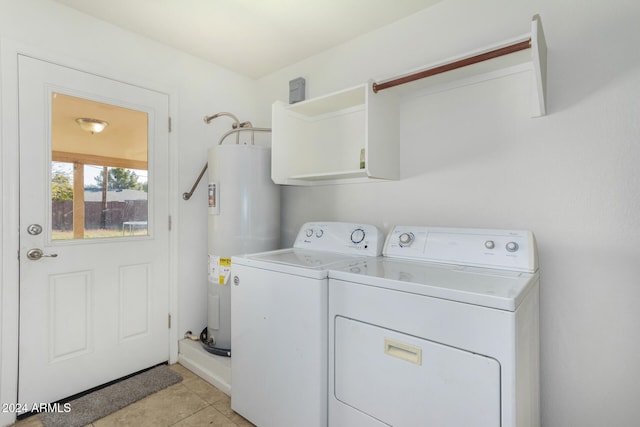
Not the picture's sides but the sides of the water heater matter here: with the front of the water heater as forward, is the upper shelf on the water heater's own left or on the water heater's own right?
on the water heater's own left

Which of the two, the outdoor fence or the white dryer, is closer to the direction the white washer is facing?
the outdoor fence

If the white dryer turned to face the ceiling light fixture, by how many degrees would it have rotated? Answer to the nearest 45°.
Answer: approximately 45° to its right

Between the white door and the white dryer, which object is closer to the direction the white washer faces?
the white door

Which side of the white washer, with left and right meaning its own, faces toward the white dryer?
left

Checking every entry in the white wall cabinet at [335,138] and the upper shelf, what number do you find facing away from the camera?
0

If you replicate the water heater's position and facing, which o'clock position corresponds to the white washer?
The white washer is roughly at 10 o'clock from the water heater.

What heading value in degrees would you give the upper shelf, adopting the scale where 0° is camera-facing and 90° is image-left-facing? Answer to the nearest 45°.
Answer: approximately 45°

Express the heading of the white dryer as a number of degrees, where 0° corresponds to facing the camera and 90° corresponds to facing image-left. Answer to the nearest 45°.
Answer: approximately 45°

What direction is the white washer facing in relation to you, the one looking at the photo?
facing the viewer and to the left of the viewer

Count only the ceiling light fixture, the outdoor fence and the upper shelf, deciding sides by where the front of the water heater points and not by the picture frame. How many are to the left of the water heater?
1
